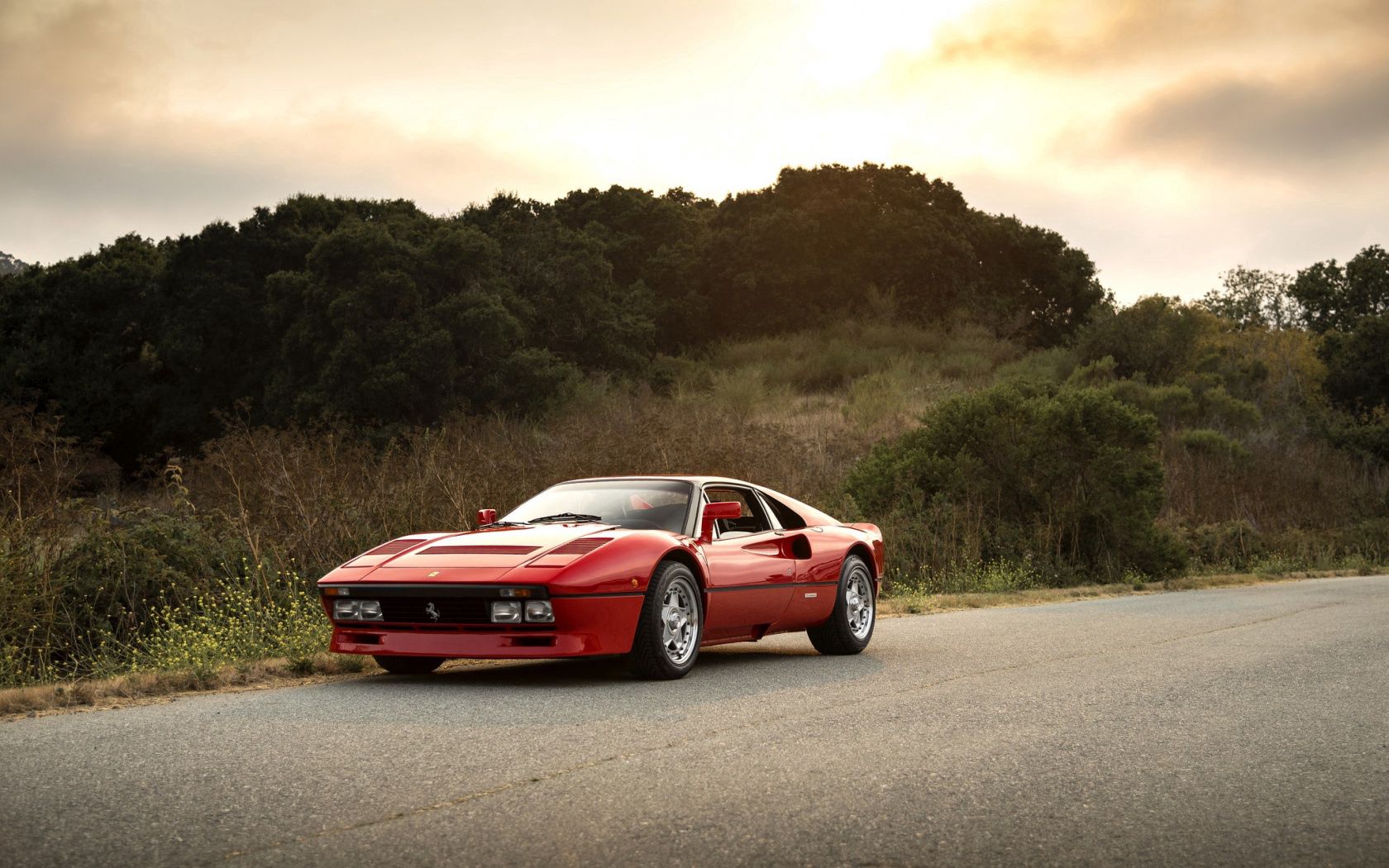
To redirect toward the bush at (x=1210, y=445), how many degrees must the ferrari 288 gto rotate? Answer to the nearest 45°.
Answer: approximately 180°

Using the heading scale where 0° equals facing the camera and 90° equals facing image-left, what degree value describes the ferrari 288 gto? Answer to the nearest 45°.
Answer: approximately 45°

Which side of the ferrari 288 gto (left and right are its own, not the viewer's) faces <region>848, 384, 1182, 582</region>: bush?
back
